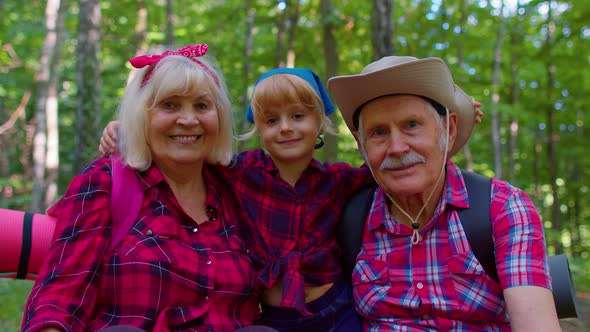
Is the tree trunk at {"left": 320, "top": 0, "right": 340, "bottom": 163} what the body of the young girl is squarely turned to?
no

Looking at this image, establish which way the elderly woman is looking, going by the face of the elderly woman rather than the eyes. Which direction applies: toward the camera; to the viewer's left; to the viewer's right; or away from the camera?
toward the camera

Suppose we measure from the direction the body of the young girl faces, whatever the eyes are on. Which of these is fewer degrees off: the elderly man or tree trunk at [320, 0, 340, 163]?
the elderly man

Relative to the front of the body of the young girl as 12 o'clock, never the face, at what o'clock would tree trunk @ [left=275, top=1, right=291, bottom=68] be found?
The tree trunk is roughly at 6 o'clock from the young girl.

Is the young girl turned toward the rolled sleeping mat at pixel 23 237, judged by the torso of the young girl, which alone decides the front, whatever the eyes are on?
no

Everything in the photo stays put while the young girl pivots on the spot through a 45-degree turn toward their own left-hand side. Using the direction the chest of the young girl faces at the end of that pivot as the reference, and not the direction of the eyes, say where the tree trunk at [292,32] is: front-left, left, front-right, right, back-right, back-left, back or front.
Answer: back-left

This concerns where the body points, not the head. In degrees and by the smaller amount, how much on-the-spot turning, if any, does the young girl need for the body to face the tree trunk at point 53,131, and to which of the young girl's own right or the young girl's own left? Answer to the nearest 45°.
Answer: approximately 135° to the young girl's own right

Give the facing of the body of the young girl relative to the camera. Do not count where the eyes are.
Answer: toward the camera

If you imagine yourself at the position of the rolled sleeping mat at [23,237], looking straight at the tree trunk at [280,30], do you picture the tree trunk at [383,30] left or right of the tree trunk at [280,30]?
right

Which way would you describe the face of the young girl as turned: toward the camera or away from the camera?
toward the camera

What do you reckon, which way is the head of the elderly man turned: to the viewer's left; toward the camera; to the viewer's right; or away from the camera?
toward the camera

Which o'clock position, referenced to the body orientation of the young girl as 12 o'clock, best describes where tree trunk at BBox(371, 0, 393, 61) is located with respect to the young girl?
The tree trunk is roughly at 7 o'clock from the young girl.

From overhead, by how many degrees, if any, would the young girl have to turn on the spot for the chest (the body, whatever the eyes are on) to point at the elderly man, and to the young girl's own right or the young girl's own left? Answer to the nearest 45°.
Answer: approximately 45° to the young girl's own left

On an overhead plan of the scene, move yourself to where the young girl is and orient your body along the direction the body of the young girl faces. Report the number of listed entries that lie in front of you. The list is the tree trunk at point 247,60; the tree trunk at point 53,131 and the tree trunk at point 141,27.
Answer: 0

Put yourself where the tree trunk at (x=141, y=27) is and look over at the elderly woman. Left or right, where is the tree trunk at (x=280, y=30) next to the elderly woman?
left

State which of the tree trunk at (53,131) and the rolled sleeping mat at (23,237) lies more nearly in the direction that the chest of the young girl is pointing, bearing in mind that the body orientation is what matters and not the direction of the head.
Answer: the rolled sleeping mat

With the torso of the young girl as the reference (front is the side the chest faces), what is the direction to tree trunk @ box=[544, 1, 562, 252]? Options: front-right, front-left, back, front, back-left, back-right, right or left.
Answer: back-left

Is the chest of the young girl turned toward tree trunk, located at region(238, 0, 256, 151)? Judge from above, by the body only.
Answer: no

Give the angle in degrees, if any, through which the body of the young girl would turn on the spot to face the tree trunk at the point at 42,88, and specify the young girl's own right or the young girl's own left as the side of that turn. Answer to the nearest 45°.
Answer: approximately 135° to the young girl's own right

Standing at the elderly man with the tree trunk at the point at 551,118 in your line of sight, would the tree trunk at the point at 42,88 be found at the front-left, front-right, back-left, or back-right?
front-left
